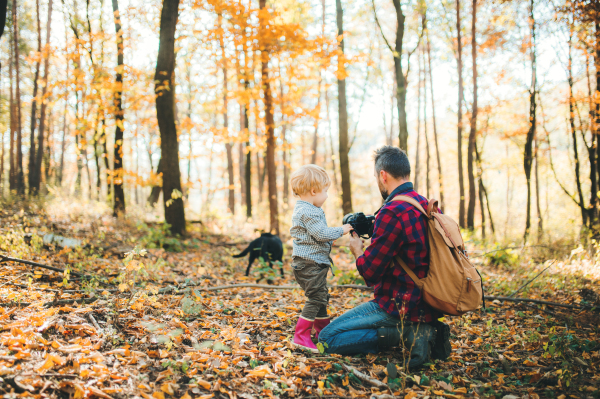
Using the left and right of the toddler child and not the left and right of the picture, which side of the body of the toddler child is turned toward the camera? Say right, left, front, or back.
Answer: right

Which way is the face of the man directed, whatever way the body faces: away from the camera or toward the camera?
away from the camera

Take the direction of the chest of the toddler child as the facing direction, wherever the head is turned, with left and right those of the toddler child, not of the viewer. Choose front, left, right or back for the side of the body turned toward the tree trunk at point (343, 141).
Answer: left
